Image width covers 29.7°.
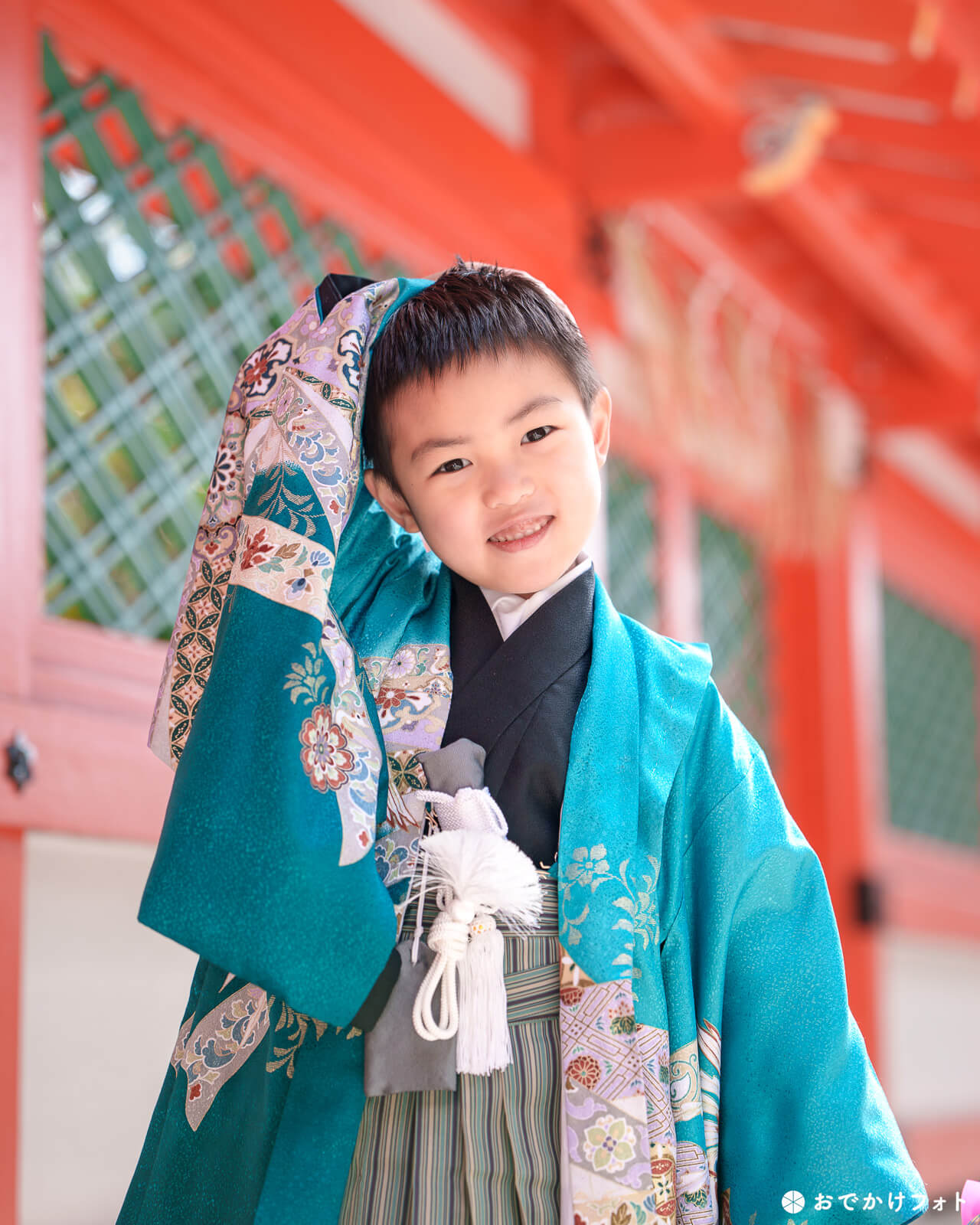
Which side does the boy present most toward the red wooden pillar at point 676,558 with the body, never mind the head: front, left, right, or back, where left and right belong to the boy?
back

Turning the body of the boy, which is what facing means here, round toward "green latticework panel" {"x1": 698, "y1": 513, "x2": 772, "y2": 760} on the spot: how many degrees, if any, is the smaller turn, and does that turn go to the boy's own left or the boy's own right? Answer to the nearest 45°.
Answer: approximately 180°

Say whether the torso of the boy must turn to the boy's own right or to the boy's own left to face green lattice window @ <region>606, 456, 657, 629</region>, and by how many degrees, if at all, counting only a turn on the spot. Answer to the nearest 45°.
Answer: approximately 180°

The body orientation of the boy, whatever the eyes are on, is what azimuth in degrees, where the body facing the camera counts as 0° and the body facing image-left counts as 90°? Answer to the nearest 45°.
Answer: approximately 0°

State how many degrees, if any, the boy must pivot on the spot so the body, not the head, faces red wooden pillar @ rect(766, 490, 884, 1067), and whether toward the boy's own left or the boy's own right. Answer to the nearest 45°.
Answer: approximately 180°

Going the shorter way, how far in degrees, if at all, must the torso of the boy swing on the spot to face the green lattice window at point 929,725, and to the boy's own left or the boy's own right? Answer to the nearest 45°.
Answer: approximately 180°

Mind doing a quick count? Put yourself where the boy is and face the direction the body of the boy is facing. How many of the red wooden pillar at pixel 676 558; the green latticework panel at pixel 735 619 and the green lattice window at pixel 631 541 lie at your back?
3
